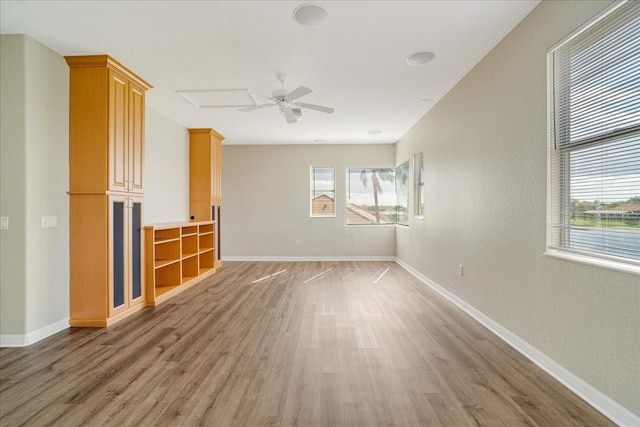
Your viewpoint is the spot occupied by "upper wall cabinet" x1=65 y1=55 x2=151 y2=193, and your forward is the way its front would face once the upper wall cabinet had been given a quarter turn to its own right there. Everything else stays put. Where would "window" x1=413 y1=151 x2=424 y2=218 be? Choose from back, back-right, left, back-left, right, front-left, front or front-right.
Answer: back-left

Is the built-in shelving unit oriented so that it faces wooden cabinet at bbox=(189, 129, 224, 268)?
no

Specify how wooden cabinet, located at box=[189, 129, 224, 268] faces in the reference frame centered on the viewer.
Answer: facing to the right of the viewer

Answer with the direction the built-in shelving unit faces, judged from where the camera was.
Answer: facing the viewer and to the right of the viewer

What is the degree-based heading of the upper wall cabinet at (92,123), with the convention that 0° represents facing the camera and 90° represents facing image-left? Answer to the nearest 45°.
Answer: approximately 315°

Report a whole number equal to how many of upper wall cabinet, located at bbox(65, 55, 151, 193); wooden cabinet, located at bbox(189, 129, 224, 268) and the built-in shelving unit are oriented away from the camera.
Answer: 0

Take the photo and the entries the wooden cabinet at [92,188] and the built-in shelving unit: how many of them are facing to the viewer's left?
0

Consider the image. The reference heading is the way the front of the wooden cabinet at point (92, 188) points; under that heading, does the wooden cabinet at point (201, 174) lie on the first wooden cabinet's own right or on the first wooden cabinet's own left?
on the first wooden cabinet's own left

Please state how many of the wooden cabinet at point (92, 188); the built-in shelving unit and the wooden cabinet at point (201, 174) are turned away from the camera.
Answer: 0

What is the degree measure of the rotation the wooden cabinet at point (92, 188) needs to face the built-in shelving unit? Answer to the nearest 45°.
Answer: approximately 90° to its left

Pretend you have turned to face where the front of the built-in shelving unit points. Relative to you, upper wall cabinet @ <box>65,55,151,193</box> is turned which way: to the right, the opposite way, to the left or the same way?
the same way

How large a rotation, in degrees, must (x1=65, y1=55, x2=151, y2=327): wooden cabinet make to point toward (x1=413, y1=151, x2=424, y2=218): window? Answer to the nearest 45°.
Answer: approximately 45° to its left

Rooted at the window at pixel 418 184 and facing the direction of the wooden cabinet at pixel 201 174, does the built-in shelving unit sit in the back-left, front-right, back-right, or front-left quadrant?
front-left

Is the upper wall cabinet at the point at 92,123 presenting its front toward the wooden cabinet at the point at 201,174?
no
